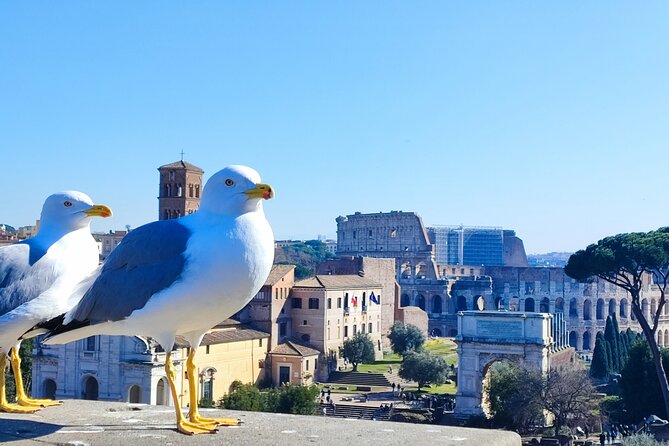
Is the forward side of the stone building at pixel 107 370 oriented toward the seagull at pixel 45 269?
yes

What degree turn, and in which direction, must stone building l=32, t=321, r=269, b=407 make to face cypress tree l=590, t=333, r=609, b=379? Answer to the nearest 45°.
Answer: approximately 135° to its left

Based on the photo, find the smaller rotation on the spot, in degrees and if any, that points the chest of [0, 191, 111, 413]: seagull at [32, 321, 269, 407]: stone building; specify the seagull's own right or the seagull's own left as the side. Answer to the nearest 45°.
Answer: approximately 90° to the seagull's own left

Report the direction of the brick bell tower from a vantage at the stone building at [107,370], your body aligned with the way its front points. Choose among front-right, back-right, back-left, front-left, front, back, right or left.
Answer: back

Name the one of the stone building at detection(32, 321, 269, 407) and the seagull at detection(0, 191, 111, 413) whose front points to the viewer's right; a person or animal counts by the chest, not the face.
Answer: the seagull

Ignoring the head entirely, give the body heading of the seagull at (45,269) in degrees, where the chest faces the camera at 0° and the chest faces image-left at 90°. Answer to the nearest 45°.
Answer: approximately 270°

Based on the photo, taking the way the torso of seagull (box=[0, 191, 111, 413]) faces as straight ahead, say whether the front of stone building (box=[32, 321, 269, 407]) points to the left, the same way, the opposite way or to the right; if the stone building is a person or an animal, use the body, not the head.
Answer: to the right

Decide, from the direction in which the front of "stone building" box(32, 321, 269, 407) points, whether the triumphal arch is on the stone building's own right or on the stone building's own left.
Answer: on the stone building's own left

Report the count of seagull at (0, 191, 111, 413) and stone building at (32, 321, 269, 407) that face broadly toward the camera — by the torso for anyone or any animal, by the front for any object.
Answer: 1

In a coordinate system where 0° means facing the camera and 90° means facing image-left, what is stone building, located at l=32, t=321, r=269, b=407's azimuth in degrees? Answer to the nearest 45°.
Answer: approximately 0°
